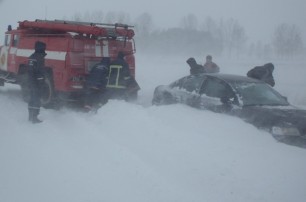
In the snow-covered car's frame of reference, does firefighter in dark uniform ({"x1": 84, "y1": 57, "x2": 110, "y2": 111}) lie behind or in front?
behind

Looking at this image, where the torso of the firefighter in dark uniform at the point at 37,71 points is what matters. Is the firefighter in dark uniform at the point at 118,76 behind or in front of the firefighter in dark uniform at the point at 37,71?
in front

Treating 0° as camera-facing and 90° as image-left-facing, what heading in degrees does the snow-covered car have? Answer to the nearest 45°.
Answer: approximately 315°

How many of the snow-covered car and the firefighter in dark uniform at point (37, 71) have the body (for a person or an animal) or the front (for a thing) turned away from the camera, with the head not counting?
0
